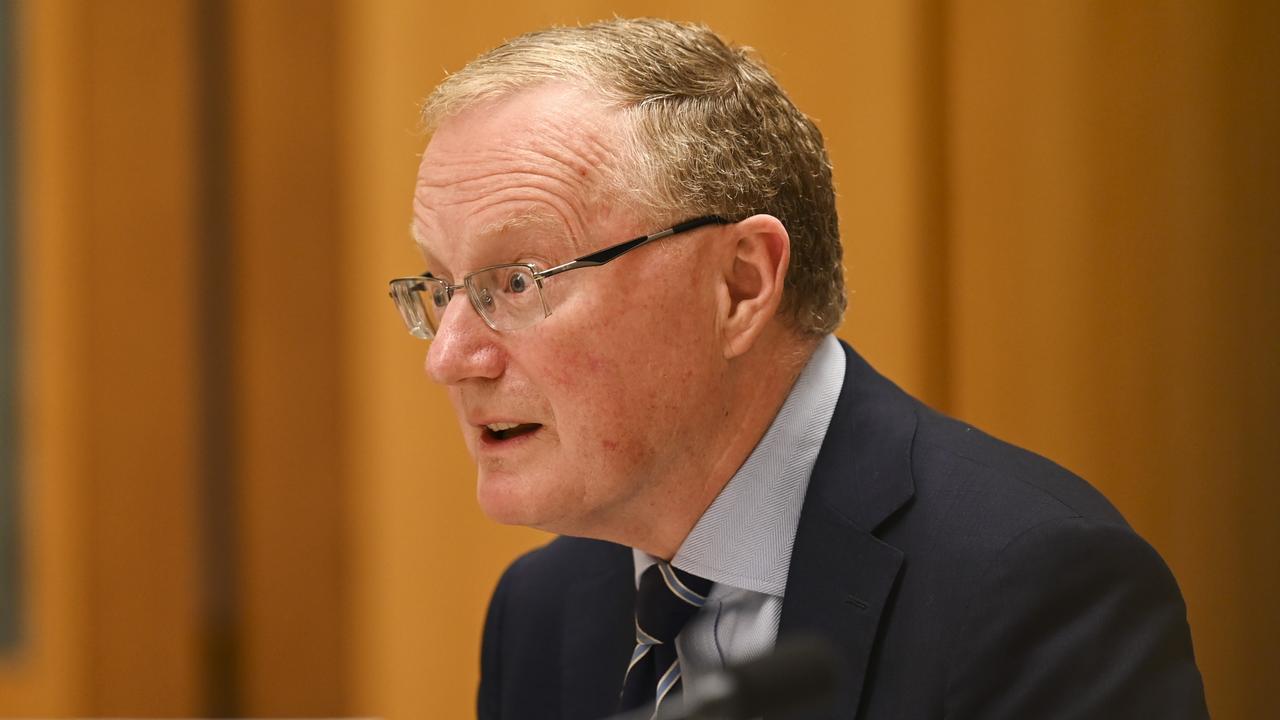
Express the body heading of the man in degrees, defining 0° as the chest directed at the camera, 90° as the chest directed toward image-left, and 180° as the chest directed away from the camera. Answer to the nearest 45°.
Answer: approximately 45°
